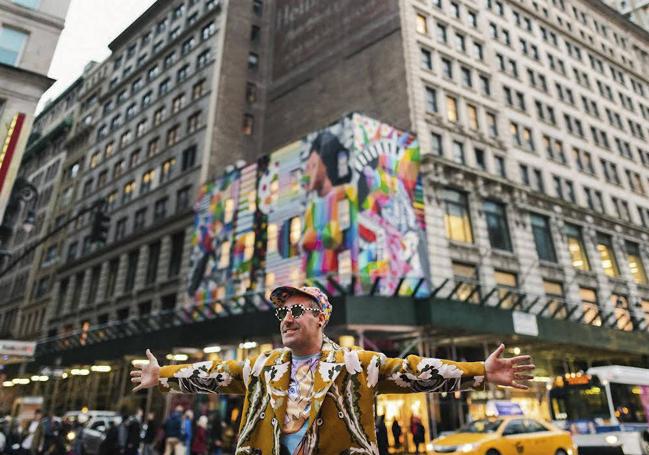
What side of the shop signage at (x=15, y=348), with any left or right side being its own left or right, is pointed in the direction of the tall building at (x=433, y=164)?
left

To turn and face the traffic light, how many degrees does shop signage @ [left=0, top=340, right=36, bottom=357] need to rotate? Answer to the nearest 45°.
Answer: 0° — it already faces it

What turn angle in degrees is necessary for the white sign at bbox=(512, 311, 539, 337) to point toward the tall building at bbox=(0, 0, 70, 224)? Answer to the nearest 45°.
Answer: approximately 45° to its right

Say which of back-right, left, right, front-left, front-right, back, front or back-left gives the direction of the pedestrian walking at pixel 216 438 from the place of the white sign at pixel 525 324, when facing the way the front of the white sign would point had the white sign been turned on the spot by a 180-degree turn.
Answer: back-left

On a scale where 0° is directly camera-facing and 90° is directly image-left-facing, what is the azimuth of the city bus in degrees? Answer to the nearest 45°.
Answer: approximately 45°

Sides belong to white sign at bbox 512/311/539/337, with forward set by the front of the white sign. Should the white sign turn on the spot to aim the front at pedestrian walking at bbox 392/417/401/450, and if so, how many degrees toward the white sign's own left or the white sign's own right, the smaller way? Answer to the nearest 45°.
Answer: approximately 45° to the white sign's own right

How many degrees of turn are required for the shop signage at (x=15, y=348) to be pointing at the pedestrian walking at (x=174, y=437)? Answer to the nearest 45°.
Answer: approximately 45° to its left

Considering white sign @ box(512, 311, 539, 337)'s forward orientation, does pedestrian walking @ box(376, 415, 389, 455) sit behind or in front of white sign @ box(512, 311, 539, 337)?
in front

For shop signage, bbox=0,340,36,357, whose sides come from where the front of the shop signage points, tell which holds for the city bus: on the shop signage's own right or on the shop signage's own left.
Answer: on the shop signage's own left

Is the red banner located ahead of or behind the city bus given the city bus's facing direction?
ahead

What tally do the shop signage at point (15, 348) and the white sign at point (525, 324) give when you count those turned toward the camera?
2

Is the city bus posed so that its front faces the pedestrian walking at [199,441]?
yes

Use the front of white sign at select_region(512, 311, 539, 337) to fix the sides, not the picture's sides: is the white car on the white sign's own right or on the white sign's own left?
on the white sign's own right

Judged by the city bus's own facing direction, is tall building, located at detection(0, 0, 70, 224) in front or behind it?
in front

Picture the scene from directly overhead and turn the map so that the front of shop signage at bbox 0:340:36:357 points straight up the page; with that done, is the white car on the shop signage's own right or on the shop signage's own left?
on the shop signage's own left
